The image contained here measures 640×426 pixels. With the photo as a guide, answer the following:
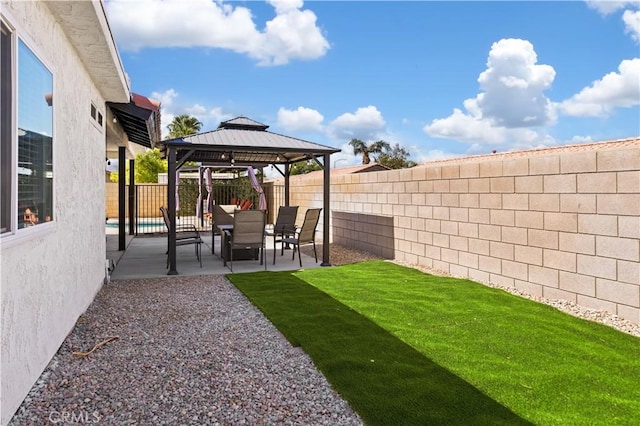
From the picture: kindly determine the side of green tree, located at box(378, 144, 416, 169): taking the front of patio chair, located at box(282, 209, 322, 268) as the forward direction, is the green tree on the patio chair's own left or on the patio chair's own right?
on the patio chair's own right

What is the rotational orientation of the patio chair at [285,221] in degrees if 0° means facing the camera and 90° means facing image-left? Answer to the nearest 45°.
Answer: approximately 45°

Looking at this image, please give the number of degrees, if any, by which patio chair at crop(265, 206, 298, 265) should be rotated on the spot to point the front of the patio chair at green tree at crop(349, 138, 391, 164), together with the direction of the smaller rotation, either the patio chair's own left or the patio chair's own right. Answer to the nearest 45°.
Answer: approximately 135° to the patio chair's own right

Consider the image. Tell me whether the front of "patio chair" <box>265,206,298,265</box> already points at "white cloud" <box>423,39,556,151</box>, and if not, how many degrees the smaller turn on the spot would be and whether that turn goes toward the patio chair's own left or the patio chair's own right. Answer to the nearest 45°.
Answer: approximately 180°

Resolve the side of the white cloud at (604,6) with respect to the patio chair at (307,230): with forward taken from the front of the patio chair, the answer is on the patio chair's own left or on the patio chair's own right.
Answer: on the patio chair's own right

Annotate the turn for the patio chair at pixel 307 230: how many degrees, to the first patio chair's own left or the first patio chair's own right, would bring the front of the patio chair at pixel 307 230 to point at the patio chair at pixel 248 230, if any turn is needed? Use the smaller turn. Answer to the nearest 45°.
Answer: approximately 90° to the first patio chair's own left

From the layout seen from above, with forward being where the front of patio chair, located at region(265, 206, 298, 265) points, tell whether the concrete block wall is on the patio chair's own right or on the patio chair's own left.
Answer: on the patio chair's own left

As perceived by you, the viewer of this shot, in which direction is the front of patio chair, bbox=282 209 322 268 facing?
facing away from the viewer and to the left of the viewer
